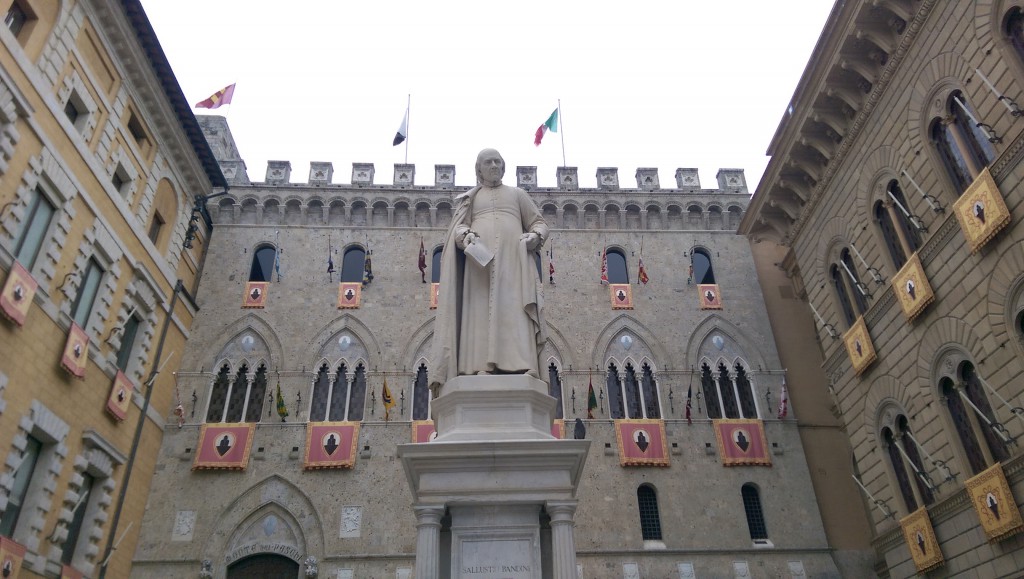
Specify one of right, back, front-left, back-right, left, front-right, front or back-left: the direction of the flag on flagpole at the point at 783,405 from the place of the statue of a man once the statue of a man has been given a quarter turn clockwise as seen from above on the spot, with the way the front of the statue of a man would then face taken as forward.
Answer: back-right

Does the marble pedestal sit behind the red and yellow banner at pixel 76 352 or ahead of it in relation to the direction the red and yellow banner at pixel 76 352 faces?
ahead

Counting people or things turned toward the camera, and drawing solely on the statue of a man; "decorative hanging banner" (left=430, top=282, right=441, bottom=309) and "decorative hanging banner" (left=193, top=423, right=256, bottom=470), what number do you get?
3

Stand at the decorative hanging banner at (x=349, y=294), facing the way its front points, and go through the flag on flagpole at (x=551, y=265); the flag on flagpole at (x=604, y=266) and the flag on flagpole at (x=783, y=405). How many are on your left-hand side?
3

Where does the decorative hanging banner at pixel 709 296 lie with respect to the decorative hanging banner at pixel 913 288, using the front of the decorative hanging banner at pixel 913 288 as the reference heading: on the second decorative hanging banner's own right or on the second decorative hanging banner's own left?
on the second decorative hanging banner's own right

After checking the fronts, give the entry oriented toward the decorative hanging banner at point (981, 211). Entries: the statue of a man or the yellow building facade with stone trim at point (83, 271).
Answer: the yellow building facade with stone trim

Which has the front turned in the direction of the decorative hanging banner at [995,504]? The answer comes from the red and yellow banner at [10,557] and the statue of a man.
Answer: the red and yellow banner

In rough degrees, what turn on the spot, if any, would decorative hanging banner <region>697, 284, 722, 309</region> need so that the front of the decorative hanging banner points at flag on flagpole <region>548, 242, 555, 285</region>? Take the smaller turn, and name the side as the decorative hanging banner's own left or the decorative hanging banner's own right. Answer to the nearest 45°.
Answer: approximately 90° to the decorative hanging banner's own right

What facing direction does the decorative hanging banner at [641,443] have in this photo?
toward the camera

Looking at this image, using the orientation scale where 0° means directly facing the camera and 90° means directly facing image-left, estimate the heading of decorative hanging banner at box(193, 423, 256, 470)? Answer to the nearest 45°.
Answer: approximately 0°

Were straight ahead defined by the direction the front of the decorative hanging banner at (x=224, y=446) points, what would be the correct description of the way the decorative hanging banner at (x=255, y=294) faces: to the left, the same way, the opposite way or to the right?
the same way

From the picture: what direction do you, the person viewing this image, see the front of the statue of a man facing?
facing the viewer

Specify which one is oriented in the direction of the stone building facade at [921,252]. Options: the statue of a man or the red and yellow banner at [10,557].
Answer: the red and yellow banner

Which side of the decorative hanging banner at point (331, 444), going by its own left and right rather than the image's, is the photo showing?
front

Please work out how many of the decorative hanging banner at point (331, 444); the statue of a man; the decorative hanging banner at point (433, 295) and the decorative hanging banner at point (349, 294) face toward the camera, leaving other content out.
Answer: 4

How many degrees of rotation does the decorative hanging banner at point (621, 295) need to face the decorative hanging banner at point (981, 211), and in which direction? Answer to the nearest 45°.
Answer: approximately 45° to its left

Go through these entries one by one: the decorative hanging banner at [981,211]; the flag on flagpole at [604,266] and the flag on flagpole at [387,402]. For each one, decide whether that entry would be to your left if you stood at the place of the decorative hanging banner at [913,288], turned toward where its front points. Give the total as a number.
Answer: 1

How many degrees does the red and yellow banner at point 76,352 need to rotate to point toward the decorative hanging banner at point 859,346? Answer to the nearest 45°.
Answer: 0° — it already faces it

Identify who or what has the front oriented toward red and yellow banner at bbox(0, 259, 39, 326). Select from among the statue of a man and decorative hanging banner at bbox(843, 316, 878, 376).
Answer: the decorative hanging banner

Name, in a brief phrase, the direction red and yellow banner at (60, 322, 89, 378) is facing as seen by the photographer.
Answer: facing the viewer and to the right of the viewer

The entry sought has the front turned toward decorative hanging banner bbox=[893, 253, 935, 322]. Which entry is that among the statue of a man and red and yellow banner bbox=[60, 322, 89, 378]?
the red and yellow banner
